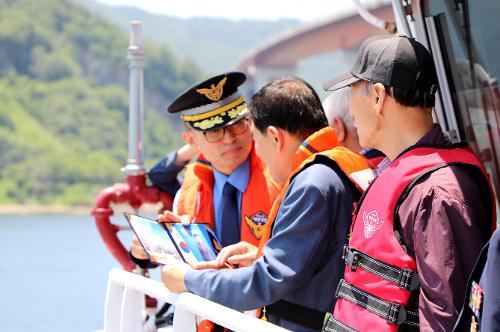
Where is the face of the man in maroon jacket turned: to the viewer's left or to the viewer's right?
to the viewer's left

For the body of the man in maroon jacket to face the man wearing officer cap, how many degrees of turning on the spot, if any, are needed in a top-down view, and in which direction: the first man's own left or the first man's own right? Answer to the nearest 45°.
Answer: approximately 45° to the first man's own right

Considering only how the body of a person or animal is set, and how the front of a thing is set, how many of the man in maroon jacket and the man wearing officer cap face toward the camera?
1

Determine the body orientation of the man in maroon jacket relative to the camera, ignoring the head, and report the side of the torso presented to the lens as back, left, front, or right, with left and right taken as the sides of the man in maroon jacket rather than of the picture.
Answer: left

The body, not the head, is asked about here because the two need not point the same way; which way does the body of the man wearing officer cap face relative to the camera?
toward the camera

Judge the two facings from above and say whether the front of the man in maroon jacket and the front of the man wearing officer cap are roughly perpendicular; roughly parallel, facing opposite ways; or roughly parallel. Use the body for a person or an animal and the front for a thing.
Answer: roughly perpendicular

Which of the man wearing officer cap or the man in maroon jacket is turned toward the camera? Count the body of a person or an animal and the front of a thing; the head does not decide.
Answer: the man wearing officer cap
